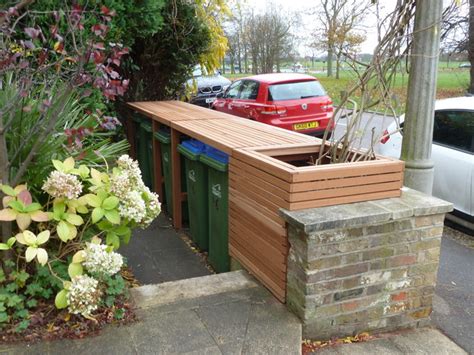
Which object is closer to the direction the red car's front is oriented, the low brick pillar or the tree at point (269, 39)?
the tree

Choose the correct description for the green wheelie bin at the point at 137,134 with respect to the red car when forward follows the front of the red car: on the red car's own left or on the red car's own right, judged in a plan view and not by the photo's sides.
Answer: on the red car's own left

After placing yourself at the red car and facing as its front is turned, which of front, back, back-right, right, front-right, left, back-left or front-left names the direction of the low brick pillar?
back-left

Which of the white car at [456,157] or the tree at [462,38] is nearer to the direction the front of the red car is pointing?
the tree

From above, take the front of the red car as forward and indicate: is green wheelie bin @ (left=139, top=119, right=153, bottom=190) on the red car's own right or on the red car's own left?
on the red car's own left

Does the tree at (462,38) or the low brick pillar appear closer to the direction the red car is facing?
the tree

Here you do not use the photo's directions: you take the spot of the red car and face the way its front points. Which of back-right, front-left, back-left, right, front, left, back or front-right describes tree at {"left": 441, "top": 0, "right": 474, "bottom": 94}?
right

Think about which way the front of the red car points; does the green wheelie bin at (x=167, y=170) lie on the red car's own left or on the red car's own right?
on the red car's own left

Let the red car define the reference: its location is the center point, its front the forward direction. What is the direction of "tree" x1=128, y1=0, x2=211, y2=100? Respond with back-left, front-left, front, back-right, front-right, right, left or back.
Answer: left

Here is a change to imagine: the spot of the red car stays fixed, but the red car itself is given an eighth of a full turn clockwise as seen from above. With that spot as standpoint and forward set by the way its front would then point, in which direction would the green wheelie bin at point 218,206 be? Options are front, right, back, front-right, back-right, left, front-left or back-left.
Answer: back

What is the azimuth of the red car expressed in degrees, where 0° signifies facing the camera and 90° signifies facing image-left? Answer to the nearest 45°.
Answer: approximately 135°

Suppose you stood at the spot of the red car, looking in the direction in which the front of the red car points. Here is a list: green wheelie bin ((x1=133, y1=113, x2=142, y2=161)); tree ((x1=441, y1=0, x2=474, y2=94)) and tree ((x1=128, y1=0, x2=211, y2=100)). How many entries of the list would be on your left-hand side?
2
